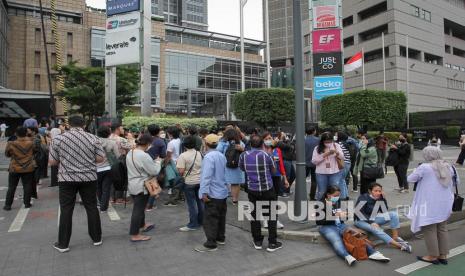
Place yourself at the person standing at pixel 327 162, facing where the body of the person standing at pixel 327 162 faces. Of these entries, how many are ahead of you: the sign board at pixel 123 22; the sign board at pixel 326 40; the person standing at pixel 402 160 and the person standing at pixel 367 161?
0

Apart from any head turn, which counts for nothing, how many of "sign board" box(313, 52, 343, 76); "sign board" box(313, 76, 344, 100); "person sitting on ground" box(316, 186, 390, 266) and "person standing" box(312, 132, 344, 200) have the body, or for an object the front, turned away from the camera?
0

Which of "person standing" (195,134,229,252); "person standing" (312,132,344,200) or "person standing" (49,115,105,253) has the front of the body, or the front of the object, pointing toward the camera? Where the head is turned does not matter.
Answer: "person standing" (312,132,344,200)

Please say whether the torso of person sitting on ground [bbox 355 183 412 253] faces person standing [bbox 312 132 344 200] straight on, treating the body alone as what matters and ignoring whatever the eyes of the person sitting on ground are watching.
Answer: no

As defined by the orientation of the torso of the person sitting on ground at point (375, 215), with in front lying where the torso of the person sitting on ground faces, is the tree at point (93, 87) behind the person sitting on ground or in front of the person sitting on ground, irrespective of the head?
behind

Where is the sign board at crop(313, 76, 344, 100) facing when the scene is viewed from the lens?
facing the viewer

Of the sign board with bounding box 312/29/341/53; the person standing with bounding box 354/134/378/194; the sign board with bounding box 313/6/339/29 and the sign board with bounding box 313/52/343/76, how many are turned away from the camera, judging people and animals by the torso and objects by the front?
0

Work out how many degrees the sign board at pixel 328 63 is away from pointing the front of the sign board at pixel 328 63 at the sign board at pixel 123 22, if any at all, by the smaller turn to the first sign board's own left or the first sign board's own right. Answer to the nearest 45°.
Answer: approximately 45° to the first sign board's own right

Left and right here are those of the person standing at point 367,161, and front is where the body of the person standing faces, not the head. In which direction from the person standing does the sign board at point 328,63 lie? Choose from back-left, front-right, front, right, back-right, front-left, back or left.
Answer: back-right

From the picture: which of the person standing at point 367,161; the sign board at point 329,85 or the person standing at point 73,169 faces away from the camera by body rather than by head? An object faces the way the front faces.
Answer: the person standing at point 73,169

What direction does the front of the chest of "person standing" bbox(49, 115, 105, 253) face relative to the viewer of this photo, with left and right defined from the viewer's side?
facing away from the viewer

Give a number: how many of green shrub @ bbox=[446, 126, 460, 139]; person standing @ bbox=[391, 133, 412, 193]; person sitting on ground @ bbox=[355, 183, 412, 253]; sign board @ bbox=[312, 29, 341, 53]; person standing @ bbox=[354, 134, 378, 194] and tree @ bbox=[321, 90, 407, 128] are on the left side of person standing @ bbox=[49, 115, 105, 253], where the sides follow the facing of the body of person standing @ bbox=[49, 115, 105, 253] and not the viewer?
0

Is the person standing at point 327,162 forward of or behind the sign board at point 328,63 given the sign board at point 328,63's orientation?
forward

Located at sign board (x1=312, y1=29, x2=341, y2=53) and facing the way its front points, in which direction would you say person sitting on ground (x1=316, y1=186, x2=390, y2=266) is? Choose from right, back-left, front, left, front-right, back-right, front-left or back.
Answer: front

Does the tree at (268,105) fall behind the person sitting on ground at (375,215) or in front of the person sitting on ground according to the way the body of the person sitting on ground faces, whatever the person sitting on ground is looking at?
behind

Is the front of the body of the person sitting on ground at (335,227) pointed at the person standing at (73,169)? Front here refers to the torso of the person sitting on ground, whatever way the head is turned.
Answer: no

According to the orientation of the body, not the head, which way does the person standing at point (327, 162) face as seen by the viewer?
toward the camera

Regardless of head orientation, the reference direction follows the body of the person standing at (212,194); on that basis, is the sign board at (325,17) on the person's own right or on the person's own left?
on the person's own right
